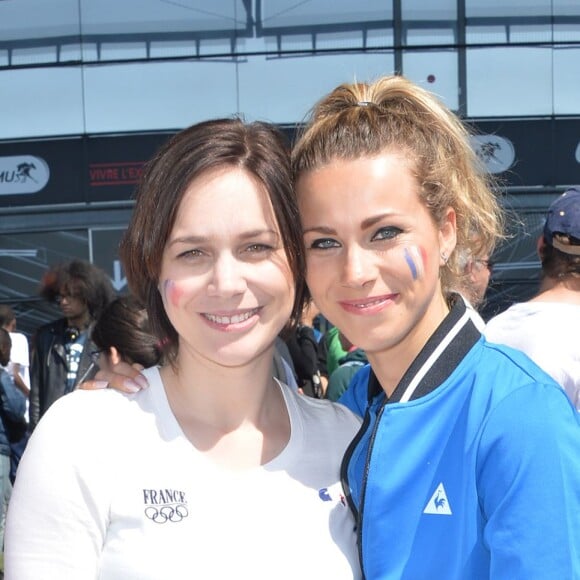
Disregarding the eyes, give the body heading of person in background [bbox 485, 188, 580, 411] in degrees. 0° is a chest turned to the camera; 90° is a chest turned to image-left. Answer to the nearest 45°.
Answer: approximately 180°

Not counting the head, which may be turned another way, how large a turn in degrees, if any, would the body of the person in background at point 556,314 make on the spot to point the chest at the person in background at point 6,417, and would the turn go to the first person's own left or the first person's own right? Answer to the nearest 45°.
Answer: approximately 45° to the first person's own left

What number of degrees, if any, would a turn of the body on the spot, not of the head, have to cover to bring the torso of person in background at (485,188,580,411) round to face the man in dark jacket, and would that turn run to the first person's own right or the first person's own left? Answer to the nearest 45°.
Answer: approximately 45° to the first person's own left
